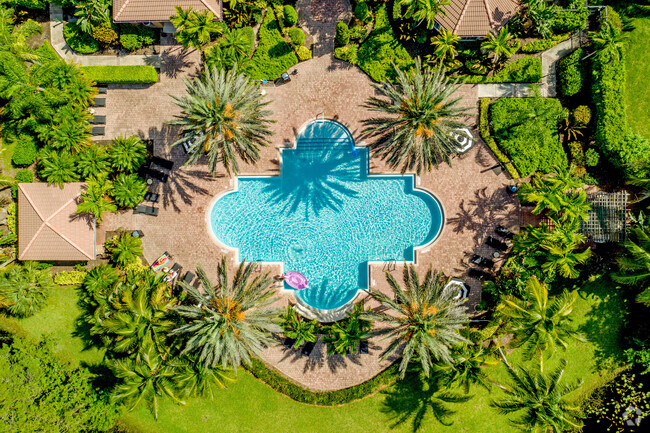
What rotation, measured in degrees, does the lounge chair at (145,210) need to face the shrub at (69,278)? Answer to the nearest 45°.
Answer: approximately 180°

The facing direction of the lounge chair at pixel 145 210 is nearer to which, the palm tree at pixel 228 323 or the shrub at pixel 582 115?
the shrub

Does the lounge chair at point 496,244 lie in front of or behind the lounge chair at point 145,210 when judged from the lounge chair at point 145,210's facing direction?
in front

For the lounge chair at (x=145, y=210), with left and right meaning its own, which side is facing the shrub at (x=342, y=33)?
front

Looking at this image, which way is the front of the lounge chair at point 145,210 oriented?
to the viewer's right

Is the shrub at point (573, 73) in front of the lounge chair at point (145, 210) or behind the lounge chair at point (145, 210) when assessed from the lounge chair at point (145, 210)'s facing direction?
in front

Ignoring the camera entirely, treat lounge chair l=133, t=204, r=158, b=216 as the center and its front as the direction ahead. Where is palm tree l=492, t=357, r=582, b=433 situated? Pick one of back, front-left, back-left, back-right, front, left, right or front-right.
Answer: front-right
